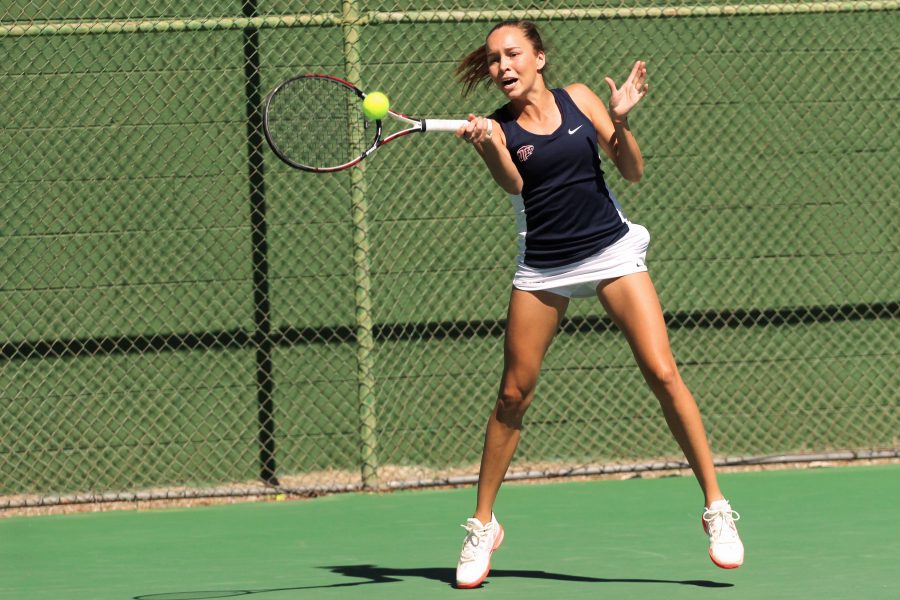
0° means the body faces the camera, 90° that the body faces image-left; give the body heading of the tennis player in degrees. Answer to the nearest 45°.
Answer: approximately 0°

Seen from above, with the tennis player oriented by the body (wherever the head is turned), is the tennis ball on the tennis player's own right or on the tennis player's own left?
on the tennis player's own right

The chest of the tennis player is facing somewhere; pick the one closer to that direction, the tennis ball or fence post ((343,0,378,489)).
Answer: the tennis ball

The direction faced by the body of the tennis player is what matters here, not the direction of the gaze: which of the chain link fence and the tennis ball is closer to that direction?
the tennis ball

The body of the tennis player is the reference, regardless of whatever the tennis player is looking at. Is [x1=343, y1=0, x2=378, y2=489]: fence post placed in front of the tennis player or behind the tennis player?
behind

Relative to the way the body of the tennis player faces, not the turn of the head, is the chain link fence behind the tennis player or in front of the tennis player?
behind
